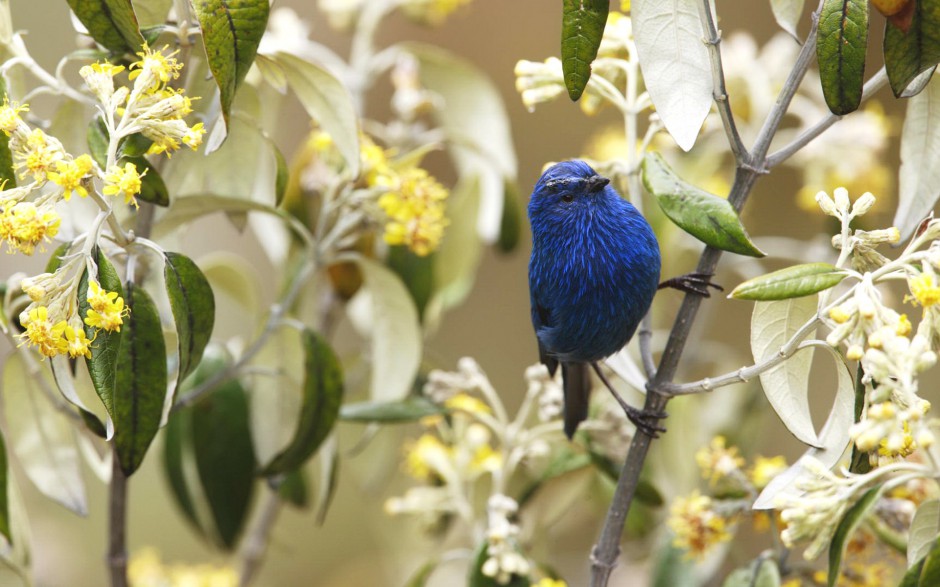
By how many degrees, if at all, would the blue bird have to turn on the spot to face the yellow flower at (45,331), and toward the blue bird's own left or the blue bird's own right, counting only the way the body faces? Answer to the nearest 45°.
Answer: approximately 90° to the blue bird's own right

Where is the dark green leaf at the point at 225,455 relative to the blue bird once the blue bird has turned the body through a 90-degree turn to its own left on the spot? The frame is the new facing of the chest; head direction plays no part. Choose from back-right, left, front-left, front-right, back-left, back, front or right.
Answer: back-left

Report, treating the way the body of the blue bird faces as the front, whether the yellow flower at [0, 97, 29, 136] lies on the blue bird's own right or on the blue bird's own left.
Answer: on the blue bird's own right

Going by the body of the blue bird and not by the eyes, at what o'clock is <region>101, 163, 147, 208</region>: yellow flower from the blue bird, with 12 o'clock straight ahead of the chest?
The yellow flower is roughly at 3 o'clock from the blue bird.

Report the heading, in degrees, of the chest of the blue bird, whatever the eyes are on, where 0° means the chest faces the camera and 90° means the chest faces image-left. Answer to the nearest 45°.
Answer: approximately 315°
